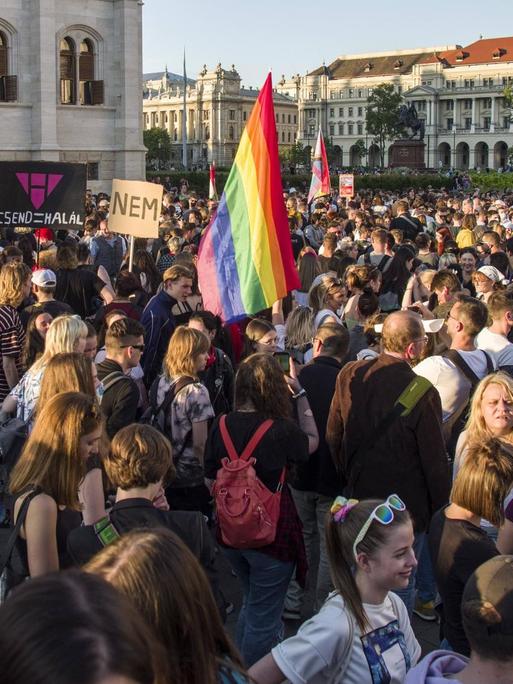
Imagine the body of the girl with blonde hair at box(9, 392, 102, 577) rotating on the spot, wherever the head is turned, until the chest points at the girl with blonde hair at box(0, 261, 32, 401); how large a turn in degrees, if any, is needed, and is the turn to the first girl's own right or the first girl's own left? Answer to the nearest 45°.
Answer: approximately 90° to the first girl's own left

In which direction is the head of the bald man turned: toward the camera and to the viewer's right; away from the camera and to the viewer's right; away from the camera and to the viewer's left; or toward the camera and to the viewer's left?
away from the camera and to the viewer's right

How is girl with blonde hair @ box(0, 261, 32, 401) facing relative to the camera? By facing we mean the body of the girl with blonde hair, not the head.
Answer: to the viewer's right

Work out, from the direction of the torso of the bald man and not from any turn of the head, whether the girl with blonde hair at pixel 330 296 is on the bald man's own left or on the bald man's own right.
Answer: on the bald man's own left

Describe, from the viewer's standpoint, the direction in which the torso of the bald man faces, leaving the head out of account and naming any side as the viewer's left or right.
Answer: facing away from the viewer and to the right of the viewer
